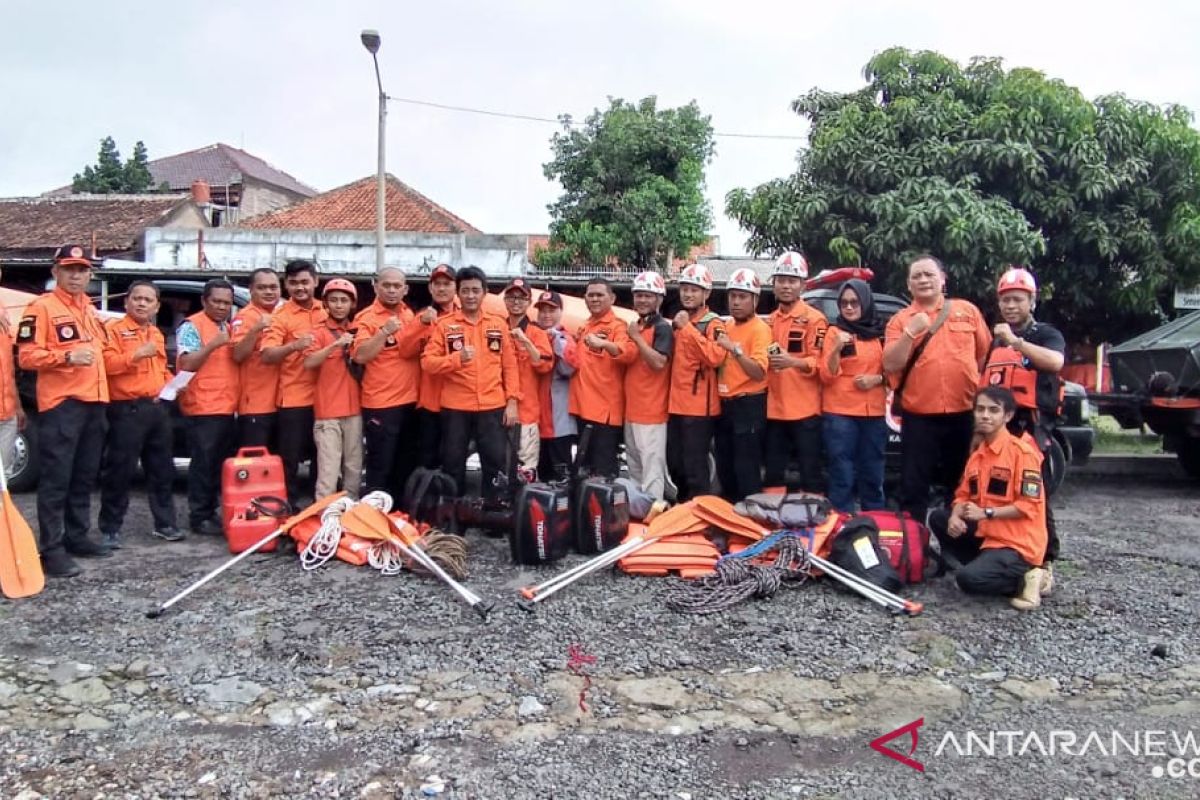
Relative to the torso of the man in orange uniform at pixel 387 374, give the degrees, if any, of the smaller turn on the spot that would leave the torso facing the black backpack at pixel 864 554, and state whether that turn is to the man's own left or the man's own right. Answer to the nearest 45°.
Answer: approximately 45° to the man's own left

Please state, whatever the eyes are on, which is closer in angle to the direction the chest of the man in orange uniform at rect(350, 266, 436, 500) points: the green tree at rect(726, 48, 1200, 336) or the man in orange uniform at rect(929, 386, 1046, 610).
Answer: the man in orange uniform

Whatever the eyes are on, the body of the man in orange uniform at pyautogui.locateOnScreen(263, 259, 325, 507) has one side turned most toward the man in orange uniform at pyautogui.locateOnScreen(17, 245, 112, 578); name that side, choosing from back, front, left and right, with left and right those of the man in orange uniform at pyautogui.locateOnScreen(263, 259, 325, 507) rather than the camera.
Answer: right

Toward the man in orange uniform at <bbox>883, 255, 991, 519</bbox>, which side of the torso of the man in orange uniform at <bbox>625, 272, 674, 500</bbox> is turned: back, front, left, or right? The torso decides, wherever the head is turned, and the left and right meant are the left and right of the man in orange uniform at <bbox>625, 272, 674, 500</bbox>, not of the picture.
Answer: left
